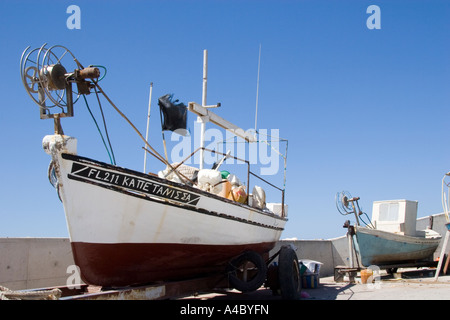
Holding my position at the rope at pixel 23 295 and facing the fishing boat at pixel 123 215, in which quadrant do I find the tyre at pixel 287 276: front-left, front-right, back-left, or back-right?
front-right

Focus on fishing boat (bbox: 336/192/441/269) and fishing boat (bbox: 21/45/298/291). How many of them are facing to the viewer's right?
0

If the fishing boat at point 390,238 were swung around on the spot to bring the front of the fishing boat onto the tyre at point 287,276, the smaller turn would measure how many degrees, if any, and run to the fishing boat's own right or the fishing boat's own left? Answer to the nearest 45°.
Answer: approximately 45° to the fishing boat's own left

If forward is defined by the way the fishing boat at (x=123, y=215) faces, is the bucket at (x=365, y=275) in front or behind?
behind

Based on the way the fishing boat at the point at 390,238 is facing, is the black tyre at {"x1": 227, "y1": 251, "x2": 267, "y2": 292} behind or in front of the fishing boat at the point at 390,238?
in front

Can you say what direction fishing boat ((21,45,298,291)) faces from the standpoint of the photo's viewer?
facing the viewer and to the left of the viewer

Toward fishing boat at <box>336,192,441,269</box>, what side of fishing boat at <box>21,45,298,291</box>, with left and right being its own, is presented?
back

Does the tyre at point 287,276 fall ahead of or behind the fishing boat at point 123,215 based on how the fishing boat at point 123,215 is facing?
behind

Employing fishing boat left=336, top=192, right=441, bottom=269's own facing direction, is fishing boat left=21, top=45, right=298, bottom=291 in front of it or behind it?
in front

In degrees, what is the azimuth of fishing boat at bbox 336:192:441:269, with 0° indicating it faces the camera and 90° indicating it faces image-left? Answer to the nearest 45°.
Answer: approximately 45°
